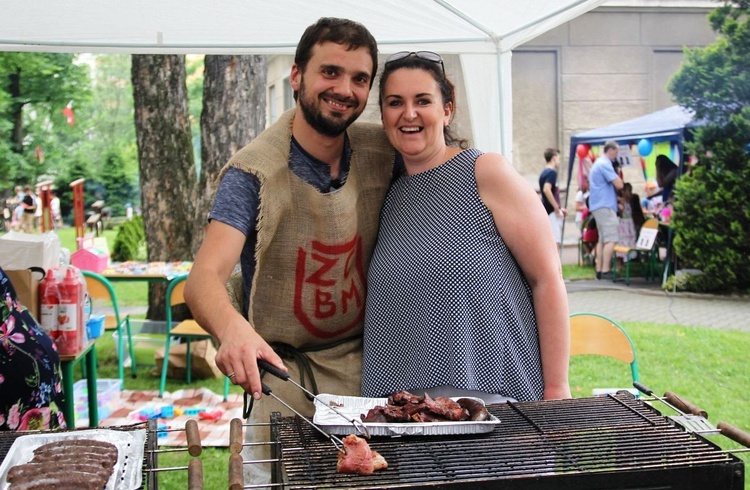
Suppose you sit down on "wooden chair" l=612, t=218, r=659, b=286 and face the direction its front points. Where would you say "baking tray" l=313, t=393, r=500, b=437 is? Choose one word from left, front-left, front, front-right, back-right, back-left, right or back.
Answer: front-left

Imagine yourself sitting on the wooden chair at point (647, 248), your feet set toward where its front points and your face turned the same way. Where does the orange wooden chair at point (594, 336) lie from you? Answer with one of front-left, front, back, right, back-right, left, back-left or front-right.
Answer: front-left

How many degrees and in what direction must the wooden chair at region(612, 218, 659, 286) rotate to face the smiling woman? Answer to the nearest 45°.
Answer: approximately 45° to its left

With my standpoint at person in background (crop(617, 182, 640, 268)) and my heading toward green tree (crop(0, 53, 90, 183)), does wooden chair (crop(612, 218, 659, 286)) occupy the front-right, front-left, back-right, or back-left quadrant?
back-left
